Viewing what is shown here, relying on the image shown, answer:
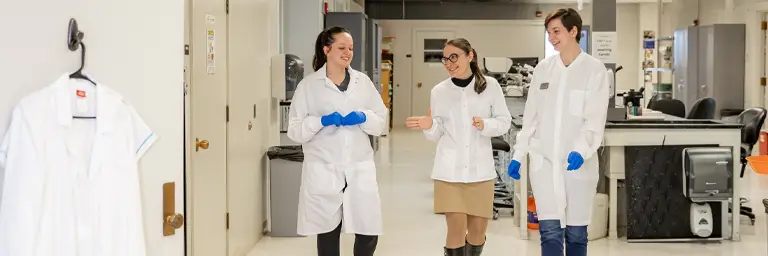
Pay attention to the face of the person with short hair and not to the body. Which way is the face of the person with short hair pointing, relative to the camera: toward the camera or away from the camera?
toward the camera

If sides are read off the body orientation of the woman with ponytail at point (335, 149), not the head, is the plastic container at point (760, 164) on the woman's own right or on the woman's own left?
on the woman's own left

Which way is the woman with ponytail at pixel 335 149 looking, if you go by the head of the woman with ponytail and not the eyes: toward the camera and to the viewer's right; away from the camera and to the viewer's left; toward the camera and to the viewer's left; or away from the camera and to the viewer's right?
toward the camera and to the viewer's right

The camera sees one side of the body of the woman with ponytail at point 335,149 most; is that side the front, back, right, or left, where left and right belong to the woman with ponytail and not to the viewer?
front

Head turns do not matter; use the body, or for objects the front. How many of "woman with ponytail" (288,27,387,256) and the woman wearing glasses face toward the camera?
2

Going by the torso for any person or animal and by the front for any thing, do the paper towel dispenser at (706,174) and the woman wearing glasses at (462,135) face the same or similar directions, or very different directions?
same or similar directions

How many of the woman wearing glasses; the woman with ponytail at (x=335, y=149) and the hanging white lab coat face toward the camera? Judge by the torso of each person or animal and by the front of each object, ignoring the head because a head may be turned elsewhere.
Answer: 3

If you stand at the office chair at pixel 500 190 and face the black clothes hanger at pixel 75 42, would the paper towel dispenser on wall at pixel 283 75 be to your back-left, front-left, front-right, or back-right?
front-right

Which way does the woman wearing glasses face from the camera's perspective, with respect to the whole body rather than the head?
toward the camera

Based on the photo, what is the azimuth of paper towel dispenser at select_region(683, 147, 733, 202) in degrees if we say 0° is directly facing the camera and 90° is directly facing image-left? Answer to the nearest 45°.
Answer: approximately 0°

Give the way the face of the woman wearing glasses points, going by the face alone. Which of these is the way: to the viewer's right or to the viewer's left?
to the viewer's left
